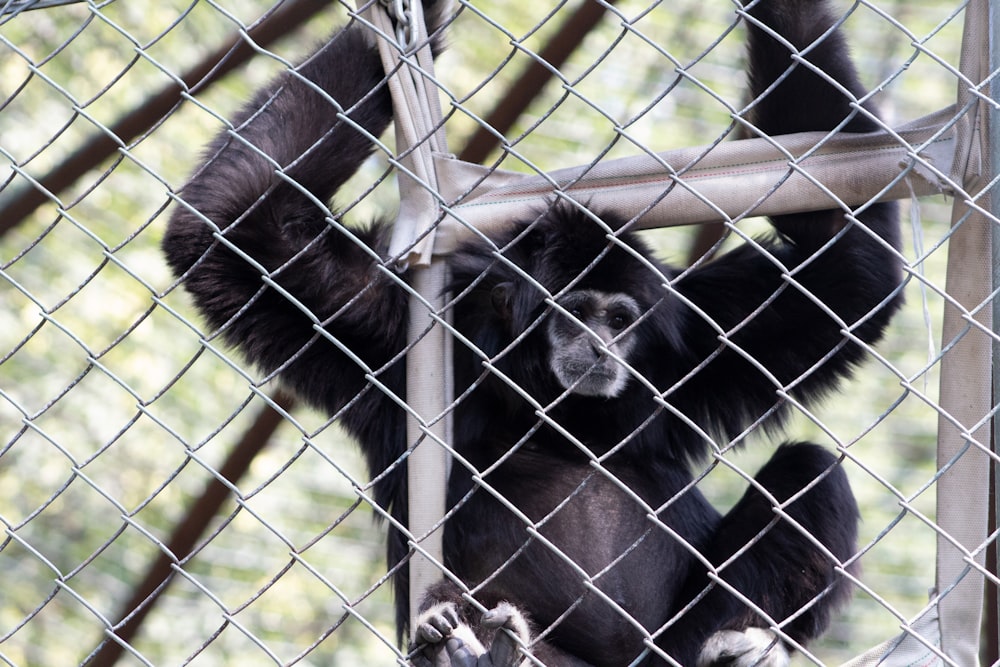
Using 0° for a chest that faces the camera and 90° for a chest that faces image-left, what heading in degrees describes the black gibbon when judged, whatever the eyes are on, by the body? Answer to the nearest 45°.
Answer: approximately 0°

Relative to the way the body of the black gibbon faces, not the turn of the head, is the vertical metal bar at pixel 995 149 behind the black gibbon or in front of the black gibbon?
in front
